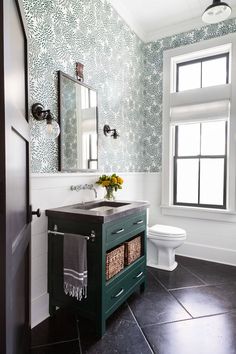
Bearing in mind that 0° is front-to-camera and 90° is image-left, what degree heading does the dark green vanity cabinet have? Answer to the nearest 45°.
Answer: approximately 315°

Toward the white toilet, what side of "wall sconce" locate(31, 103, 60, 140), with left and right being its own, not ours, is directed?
left

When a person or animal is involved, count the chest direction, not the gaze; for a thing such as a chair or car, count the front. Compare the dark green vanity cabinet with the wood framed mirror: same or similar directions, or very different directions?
same or similar directions

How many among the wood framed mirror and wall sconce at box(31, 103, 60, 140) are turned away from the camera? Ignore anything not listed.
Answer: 0

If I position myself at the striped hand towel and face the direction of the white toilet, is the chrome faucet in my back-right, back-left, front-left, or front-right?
front-left

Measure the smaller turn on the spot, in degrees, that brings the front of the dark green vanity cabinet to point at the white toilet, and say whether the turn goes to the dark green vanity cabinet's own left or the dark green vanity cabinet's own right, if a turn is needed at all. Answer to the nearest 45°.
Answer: approximately 90° to the dark green vanity cabinet's own left

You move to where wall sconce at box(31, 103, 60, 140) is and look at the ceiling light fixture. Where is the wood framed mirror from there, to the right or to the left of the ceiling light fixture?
left

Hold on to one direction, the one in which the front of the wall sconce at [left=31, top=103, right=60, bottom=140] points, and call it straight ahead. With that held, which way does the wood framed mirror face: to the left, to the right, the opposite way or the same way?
the same way

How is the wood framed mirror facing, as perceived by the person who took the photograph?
facing the viewer and to the right of the viewer

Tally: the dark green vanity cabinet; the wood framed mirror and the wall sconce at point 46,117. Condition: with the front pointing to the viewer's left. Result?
0
